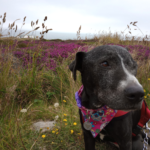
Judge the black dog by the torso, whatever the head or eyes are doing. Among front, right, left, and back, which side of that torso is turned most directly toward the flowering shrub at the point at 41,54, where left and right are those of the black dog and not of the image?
back

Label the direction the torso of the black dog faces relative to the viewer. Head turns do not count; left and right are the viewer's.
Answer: facing the viewer and to the right of the viewer
